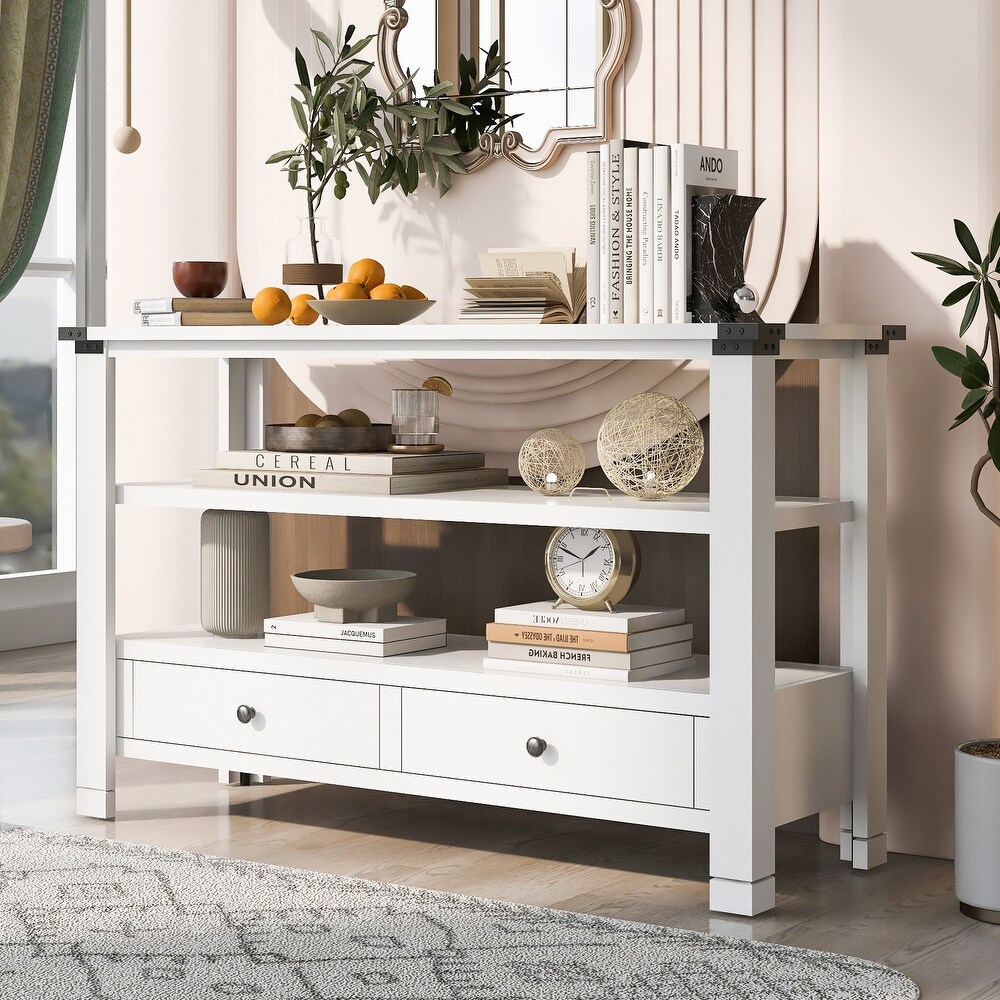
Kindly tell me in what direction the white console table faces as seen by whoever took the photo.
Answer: facing the viewer and to the left of the viewer

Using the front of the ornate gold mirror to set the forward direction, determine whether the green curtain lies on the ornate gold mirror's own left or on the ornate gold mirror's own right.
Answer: on the ornate gold mirror's own right

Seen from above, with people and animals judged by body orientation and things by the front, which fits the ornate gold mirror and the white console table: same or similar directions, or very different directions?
same or similar directions

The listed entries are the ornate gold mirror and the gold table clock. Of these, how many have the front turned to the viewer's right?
0

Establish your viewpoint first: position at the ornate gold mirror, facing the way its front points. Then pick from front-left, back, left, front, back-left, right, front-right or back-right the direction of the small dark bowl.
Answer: front-right

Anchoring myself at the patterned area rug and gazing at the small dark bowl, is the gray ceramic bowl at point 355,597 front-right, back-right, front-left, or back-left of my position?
front-right

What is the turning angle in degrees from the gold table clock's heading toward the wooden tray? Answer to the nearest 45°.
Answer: approximately 90° to its right

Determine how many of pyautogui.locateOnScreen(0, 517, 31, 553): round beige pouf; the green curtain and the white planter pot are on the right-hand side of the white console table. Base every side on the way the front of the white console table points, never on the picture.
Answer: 2
